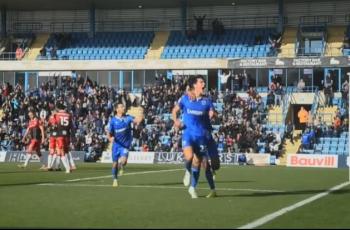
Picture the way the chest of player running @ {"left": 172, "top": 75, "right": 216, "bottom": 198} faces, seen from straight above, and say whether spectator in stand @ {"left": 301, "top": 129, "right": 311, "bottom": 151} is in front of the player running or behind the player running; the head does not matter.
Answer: behind

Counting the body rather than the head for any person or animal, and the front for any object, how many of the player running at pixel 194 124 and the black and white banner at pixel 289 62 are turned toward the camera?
2
